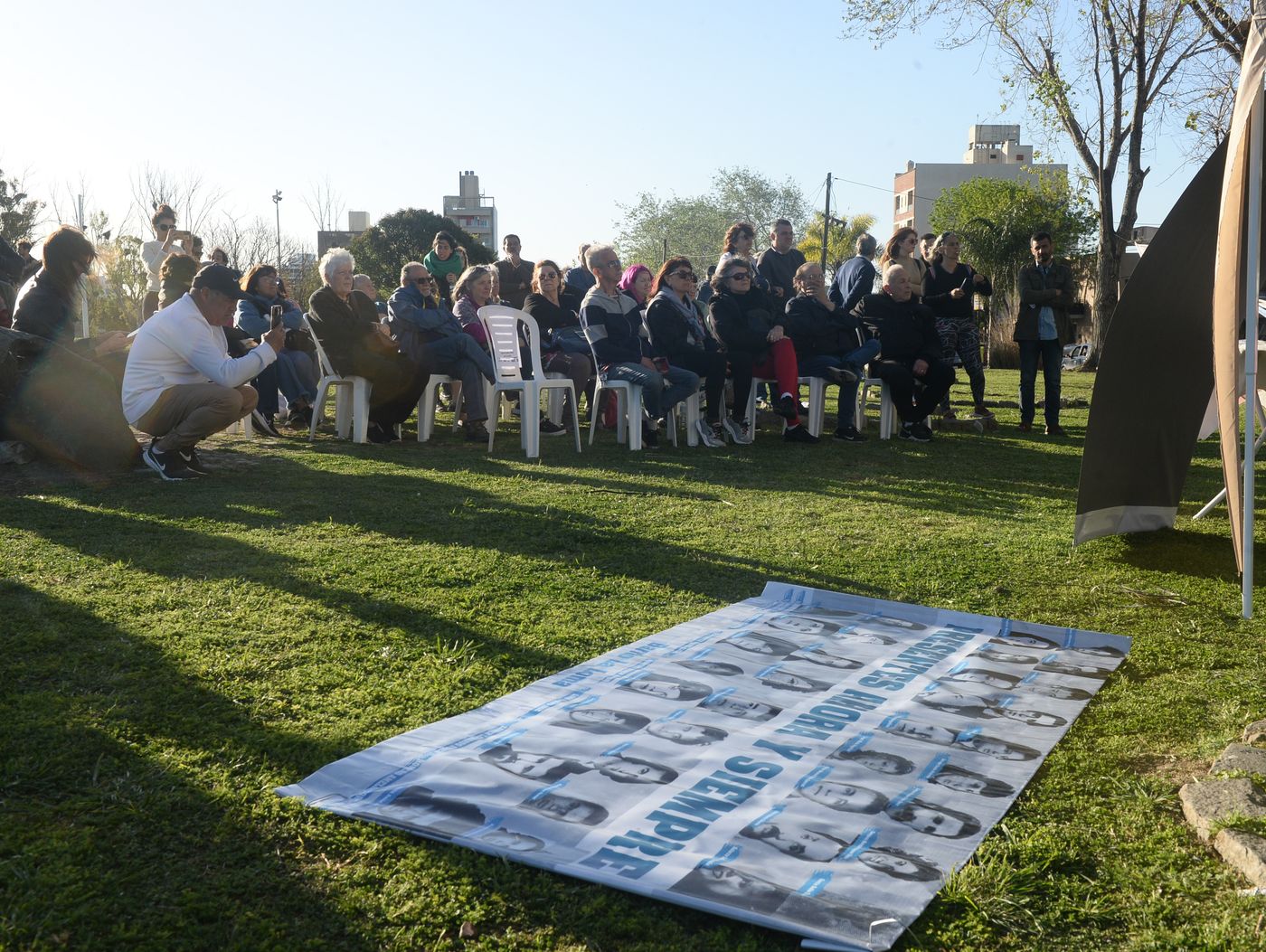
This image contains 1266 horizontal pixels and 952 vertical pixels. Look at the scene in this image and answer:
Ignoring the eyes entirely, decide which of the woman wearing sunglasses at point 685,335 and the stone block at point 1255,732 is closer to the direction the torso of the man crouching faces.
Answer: the woman wearing sunglasses

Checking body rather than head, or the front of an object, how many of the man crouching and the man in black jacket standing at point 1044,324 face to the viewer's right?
1

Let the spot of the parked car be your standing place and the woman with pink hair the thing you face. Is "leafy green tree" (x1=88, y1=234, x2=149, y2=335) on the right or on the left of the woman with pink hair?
right

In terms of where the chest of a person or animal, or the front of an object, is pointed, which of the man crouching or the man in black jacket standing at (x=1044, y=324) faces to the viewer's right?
the man crouching

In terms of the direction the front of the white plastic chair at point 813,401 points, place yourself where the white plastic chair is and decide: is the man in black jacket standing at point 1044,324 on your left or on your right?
on your left

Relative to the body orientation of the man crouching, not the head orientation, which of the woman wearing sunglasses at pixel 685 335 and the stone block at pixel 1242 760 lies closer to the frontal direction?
the woman wearing sunglasses

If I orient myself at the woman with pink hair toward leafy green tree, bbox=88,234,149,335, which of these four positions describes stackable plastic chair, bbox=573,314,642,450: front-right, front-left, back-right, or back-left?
back-left

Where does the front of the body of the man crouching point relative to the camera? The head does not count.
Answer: to the viewer's right

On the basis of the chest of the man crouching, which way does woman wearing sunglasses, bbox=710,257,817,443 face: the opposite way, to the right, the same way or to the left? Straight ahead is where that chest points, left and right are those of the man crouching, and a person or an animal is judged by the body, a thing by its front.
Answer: to the right

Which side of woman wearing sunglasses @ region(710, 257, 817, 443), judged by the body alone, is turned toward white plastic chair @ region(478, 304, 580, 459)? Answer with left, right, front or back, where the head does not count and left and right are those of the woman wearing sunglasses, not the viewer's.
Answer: right
